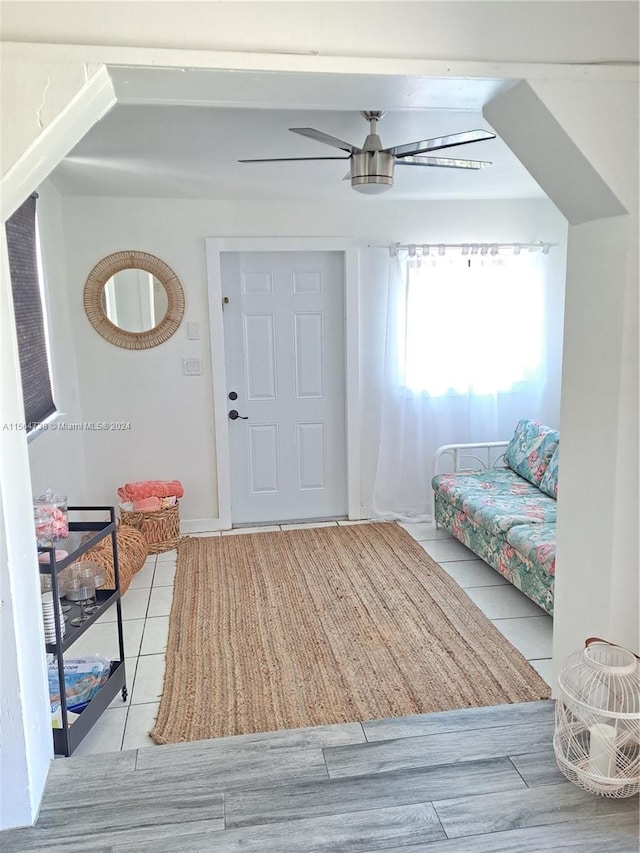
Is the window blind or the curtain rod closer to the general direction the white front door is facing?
the window blind

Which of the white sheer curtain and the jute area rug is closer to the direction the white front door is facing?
the jute area rug

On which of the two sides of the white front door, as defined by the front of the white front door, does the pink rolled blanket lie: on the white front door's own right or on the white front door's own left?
on the white front door's own right

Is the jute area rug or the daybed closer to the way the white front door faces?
the jute area rug

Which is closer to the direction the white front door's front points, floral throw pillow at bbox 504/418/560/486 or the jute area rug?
the jute area rug

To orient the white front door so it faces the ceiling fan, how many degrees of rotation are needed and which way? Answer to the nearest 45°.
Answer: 0° — it already faces it

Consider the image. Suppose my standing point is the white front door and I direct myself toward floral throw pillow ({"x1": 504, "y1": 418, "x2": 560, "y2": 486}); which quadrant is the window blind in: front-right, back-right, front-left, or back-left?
back-right

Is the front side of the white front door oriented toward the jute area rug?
yes

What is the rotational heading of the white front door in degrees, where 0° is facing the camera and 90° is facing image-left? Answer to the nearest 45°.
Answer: approximately 0°

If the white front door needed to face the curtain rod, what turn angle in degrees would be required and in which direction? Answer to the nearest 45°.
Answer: approximately 90° to its left

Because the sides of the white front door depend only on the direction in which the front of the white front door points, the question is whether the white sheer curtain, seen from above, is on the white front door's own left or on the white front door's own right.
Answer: on the white front door's own left
